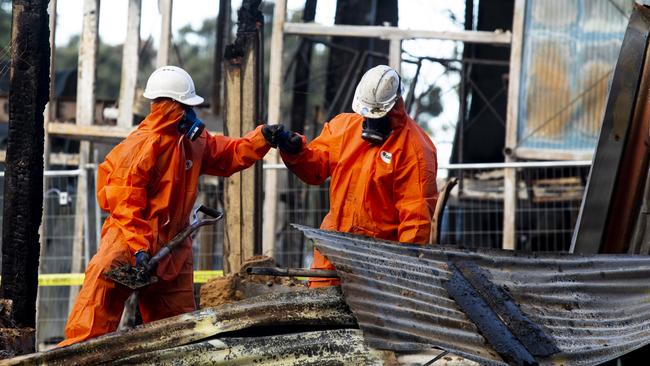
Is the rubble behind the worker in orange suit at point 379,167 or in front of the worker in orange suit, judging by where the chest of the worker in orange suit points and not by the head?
in front

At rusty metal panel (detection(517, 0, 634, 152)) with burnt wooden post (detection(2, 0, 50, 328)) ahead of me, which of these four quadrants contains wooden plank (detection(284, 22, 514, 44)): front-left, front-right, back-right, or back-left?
front-right

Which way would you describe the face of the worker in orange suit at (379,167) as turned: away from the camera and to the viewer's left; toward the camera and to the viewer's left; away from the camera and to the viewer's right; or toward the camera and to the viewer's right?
toward the camera and to the viewer's left

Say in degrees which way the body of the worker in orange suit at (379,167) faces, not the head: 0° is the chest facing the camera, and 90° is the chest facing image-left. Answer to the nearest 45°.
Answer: approximately 45°

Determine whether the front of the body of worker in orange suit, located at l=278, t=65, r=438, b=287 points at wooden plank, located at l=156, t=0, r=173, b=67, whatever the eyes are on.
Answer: no

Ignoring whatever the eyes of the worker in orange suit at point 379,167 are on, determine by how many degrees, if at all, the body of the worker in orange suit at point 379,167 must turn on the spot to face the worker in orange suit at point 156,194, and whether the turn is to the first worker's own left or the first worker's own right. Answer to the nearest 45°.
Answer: approximately 45° to the first worker's own right

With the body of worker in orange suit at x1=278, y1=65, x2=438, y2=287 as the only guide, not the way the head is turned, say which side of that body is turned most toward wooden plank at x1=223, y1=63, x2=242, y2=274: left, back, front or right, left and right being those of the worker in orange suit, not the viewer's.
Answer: right

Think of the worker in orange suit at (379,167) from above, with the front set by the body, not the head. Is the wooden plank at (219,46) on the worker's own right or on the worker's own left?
on the worker's own right

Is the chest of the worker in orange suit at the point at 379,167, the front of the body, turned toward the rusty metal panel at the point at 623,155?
no

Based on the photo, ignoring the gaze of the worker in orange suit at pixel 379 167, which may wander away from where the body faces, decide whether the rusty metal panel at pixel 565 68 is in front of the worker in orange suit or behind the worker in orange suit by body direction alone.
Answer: behind

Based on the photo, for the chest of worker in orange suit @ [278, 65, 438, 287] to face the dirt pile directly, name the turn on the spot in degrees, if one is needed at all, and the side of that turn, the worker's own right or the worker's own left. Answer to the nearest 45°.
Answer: approximately 45° to the worker's own right

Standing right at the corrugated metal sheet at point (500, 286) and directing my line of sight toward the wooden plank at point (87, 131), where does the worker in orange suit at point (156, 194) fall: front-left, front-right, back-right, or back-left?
front-left

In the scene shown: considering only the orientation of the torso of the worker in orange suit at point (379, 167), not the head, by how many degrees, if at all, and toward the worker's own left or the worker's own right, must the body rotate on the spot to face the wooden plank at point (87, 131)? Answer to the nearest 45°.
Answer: approximately 90° to the worker's own right
